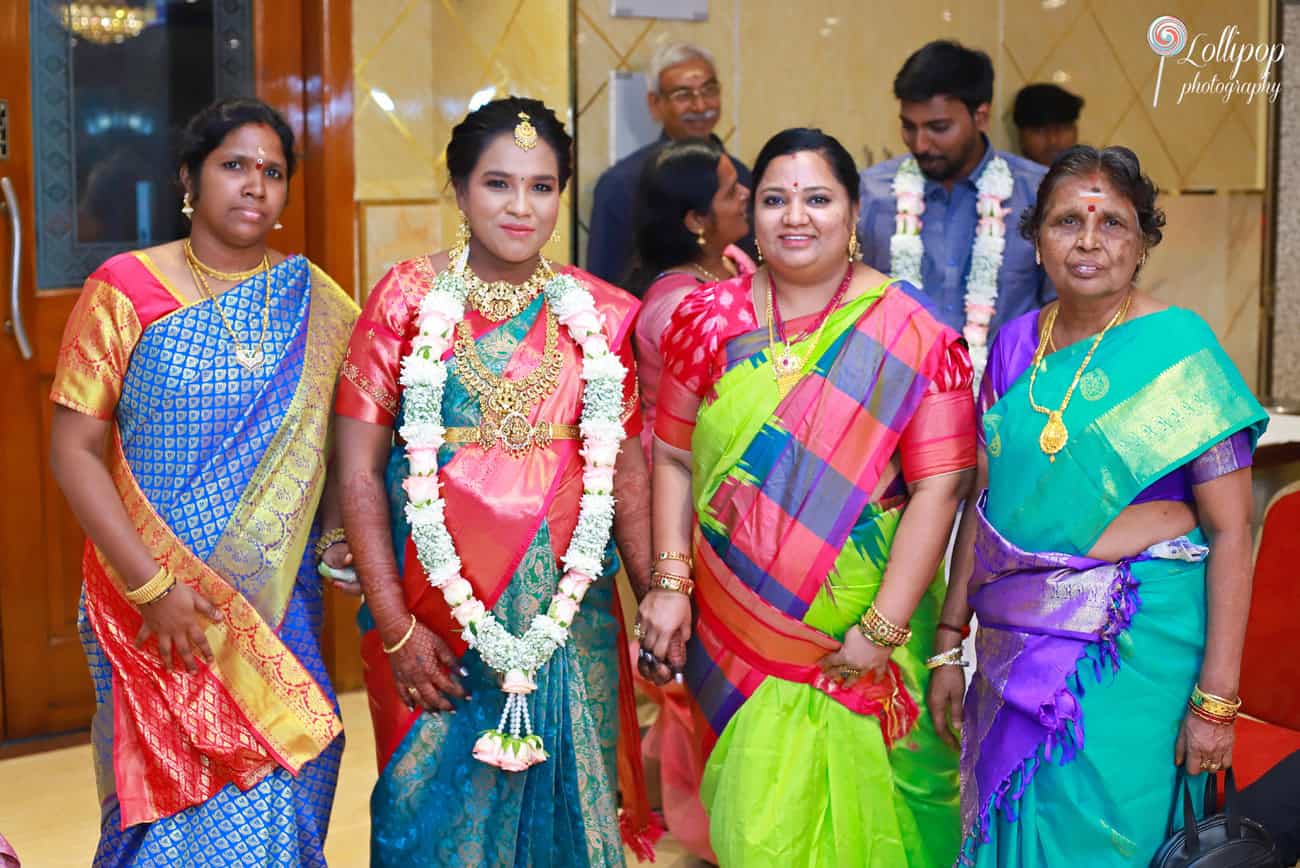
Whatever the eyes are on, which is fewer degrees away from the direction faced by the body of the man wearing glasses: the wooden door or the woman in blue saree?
the woman in blue saree

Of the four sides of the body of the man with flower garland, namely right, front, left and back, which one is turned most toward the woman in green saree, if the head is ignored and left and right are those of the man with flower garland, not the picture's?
front

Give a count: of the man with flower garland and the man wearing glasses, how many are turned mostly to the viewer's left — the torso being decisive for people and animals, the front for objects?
0

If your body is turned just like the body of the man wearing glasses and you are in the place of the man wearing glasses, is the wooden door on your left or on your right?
on your right

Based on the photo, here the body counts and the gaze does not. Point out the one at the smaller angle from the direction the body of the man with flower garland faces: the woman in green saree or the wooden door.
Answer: the woman in green saree

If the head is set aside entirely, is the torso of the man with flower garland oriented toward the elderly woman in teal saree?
yes

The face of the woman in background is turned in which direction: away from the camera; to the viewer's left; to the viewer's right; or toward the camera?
to the viewer's right

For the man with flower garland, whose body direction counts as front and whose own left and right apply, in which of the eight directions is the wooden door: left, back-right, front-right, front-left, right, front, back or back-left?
right

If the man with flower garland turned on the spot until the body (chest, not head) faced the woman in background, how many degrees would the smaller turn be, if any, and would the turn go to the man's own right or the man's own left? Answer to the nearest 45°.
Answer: approximately 45° to the man's own right

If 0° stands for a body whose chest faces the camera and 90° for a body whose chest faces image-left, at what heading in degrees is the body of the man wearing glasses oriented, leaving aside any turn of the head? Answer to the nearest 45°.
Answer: approximately 315°

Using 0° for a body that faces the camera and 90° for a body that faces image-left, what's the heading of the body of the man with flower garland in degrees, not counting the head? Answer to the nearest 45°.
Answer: approximately 0°

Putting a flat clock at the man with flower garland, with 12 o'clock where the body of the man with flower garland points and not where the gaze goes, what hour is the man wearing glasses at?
The man wearing glasses is roughly at 4 o'clock from the man with flower garland.

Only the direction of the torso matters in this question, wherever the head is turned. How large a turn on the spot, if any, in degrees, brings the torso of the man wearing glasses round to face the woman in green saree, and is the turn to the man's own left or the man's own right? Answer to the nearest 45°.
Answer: approximately 45° to the man's own right

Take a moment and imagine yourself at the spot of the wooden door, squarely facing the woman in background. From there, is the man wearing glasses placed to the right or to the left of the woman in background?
left
